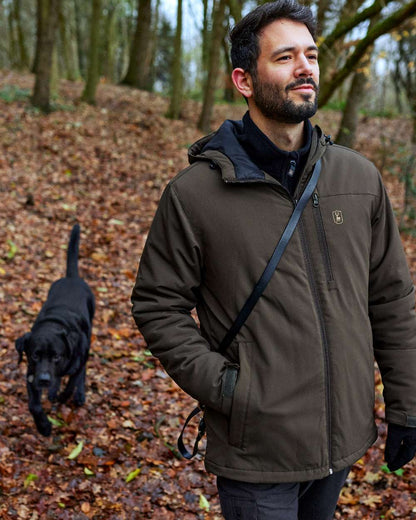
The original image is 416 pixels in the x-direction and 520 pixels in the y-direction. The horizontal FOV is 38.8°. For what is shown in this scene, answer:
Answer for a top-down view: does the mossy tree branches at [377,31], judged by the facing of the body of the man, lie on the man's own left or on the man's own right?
on the man's own left

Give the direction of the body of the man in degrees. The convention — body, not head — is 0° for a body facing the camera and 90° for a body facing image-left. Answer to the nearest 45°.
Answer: approximately 315°

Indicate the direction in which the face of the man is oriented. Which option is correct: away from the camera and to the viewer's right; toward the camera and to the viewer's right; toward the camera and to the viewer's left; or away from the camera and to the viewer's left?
toward the camera and to the viewer's right

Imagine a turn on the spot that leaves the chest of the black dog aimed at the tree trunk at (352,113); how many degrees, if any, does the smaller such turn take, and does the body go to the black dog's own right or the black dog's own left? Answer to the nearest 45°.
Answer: approximately 135° to the black dog's own left

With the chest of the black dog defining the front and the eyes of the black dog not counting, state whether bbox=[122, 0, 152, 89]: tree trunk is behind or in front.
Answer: behind

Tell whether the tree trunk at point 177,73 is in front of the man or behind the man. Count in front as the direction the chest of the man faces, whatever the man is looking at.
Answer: behind

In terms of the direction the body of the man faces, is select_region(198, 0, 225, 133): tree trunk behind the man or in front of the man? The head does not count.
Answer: behind

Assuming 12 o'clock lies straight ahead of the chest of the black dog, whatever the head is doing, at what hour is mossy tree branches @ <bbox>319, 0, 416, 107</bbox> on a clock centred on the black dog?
The mossy tree branches is roughly at 8 o'clock from the black dog.

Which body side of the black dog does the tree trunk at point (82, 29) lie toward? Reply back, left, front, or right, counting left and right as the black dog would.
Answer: back

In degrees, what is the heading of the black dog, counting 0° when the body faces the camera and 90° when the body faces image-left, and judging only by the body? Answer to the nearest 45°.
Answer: approximately 0°

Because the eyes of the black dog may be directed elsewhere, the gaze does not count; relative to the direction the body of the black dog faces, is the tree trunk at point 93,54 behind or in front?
behind

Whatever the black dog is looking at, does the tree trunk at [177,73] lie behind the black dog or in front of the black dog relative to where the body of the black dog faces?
behind

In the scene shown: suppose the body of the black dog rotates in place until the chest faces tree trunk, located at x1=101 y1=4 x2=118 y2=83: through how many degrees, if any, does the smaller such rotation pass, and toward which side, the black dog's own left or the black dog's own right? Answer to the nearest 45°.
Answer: approximately 180°

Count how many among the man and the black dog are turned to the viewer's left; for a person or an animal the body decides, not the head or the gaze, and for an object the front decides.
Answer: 0
